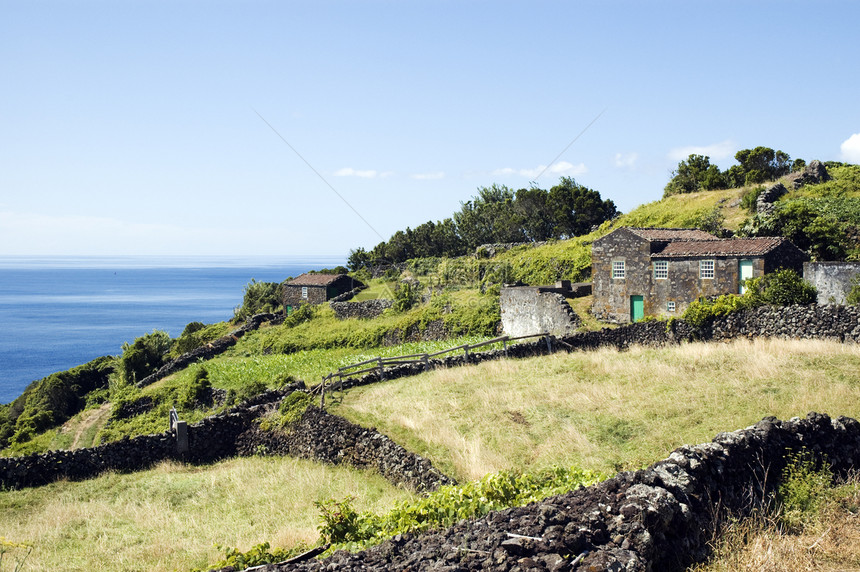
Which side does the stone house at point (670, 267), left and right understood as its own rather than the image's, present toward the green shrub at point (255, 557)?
front

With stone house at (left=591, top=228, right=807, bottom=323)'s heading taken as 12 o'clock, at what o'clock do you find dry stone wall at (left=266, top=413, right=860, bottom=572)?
The dry stone wall is roughly at 12 o'clock from the stone house.

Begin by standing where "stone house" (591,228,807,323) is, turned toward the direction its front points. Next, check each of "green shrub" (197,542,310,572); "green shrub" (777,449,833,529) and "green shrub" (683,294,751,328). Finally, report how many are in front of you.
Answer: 3

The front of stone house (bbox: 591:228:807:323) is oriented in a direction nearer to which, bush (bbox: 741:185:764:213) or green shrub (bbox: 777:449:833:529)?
the green shrub

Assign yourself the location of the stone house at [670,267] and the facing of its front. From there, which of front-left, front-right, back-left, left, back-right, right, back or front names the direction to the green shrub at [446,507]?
front

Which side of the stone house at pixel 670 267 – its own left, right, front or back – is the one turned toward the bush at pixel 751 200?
back

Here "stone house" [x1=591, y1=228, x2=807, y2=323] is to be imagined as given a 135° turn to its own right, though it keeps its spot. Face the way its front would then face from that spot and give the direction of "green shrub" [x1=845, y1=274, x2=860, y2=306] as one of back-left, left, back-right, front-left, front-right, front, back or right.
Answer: back

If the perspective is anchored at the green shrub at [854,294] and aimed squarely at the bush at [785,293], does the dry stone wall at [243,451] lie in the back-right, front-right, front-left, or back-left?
front-left

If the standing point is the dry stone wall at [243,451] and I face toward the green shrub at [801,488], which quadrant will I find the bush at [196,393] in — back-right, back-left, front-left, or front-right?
back-left

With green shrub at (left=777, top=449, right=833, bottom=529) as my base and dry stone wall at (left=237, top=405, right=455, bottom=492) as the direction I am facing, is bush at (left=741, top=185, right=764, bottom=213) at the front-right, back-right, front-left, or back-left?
front-right

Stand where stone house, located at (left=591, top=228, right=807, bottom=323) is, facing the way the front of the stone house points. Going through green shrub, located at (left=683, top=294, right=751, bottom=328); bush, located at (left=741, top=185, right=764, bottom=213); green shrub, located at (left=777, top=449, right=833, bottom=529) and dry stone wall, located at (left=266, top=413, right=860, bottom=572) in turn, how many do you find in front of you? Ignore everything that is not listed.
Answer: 3

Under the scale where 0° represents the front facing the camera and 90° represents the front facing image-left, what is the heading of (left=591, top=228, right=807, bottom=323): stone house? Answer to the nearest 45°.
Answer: approximately 0°

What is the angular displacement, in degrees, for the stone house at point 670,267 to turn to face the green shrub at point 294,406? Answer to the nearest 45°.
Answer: approximately 45° to its right

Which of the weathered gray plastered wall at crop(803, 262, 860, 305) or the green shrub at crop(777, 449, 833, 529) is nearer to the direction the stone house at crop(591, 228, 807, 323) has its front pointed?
the green shrub

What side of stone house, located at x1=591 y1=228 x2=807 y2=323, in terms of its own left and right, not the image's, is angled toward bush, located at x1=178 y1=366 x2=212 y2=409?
right

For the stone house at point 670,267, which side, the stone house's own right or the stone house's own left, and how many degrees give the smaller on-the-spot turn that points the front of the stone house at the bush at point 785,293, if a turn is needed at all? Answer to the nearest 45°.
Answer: approximately 45° to the stone house's own left

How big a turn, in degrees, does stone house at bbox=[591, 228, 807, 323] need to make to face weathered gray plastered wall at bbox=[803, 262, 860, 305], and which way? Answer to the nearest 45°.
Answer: approximately 45° to its left

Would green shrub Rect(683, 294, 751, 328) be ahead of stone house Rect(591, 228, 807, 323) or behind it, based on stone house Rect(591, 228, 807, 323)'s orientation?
ahead

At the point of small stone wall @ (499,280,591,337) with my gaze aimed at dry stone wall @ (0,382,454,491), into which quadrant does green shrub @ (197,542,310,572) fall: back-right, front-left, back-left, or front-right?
front-left
